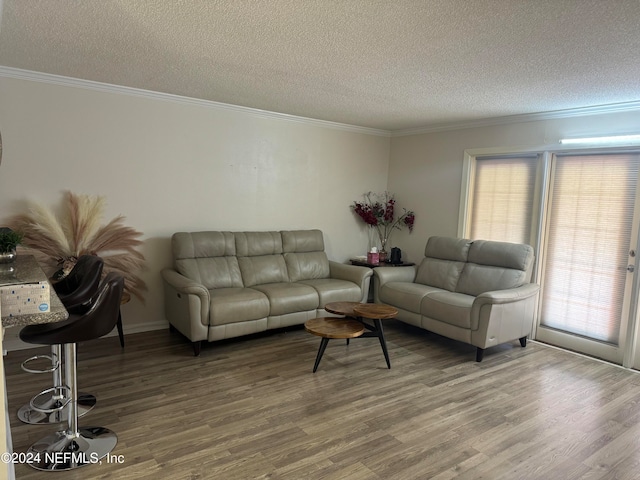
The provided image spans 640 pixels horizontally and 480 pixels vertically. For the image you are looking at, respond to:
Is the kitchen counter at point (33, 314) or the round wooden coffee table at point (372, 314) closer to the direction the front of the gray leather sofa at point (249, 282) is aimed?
the round wooden coffee table

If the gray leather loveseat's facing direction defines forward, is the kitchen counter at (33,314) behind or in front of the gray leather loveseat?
in front

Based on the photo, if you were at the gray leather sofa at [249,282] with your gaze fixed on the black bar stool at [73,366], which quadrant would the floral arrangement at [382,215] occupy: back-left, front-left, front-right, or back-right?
back-left

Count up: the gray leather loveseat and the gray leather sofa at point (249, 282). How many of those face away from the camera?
0

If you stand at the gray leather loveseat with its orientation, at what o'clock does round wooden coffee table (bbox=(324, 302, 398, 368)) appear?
The round wooden coffee table is roughly at 12 o'clock from the gray leather loveseat.

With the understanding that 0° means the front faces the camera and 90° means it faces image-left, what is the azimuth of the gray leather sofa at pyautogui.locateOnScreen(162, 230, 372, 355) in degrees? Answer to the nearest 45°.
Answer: approximately 315°

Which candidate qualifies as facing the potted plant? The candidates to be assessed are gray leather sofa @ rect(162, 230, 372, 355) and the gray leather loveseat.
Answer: the gray leather loveseat

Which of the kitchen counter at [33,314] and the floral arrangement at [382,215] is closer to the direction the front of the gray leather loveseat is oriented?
the kitchen counter

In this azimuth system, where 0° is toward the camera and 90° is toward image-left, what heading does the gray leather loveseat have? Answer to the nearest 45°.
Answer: approximately 45°

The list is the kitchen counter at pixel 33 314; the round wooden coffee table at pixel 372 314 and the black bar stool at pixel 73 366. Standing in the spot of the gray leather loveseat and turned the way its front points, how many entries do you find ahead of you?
3

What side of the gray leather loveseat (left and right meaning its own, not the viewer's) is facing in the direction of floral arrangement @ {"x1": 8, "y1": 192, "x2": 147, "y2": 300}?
front

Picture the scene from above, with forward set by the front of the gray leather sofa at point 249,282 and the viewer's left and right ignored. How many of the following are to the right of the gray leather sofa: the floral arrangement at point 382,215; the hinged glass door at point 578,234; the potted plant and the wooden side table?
1

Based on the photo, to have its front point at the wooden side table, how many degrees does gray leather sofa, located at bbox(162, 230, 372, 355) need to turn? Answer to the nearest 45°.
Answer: approximately 90° to its left

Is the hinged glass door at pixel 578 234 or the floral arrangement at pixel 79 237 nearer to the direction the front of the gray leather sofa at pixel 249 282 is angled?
the hinged glass door
